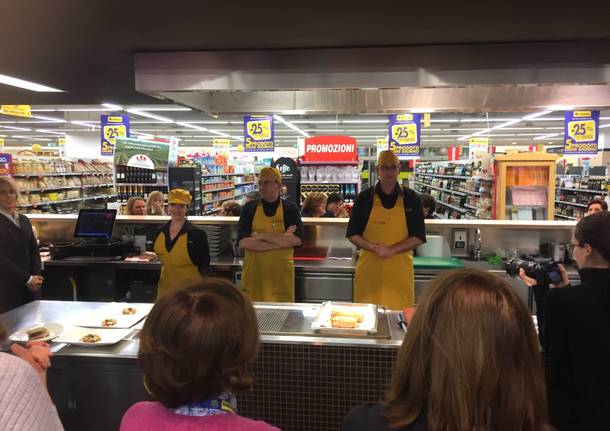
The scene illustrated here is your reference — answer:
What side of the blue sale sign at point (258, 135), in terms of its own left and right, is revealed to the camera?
front

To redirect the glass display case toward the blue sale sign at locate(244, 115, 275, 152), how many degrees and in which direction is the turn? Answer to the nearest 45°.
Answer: approximately 135° to its right

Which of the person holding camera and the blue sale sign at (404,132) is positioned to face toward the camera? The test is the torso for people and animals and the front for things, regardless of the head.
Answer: the blue sale sign

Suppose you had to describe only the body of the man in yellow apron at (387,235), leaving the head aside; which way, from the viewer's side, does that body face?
toward the camera

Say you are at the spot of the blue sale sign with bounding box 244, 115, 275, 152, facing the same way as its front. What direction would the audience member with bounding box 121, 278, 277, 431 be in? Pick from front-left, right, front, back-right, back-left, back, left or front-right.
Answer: front

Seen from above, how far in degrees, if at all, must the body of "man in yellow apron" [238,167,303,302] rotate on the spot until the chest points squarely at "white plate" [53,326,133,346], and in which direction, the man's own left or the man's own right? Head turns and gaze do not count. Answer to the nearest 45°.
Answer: approximately 45° to the man's own right

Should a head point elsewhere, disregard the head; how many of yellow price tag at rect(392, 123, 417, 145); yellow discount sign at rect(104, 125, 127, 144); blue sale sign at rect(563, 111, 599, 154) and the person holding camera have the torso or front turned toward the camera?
3

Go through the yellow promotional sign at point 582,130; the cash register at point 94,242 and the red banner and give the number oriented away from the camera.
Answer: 0

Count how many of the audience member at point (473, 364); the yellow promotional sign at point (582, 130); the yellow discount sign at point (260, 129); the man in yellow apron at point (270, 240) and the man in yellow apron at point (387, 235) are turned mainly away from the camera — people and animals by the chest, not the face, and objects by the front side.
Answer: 1

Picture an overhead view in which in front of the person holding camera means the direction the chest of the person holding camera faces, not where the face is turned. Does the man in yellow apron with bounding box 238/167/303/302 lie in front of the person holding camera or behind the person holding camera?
in front

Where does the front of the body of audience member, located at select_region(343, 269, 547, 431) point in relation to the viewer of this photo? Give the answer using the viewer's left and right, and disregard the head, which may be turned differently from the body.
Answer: facing away from the viewer

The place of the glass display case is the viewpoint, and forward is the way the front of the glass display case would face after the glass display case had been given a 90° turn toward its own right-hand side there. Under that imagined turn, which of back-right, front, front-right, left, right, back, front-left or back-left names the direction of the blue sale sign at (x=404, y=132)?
front-right

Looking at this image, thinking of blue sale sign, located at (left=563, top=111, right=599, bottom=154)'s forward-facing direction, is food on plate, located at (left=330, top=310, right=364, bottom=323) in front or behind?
in front

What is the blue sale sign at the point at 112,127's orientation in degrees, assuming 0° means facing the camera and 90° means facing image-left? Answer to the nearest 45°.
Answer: approximately 0°

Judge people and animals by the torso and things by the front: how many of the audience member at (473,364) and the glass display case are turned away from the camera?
1

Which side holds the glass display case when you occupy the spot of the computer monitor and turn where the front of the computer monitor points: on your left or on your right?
on your left

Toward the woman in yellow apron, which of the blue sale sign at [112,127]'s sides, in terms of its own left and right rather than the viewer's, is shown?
front

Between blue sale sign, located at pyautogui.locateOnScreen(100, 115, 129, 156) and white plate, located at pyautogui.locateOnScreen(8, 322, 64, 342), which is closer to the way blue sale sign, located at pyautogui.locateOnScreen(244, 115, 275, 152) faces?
the white plate

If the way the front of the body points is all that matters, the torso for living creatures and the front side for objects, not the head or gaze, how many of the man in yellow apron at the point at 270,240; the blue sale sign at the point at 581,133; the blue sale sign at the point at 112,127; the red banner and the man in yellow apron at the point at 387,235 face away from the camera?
0

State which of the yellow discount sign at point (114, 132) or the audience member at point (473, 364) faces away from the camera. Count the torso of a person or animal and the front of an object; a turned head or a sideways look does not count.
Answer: the audience member
